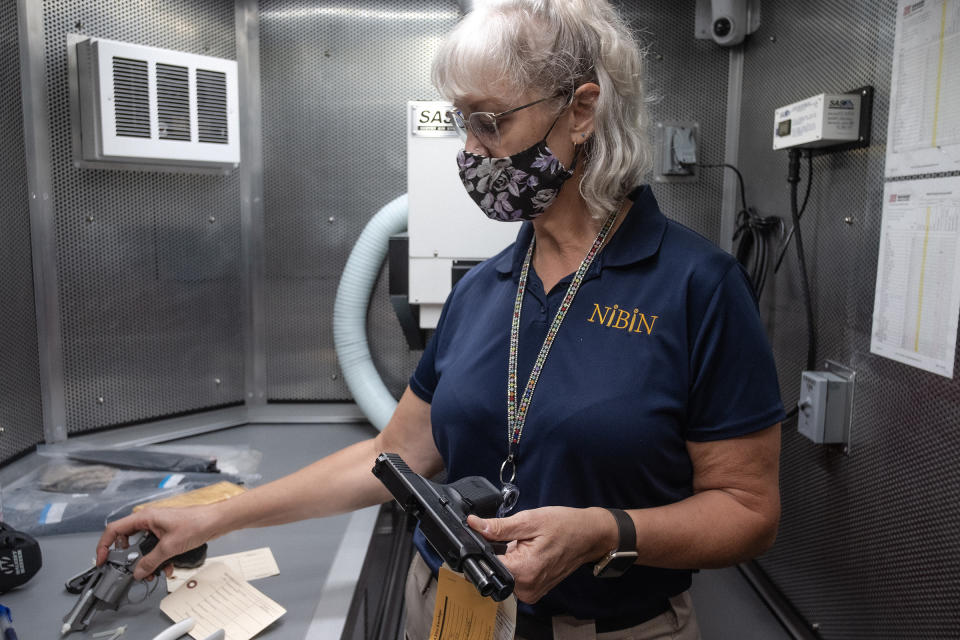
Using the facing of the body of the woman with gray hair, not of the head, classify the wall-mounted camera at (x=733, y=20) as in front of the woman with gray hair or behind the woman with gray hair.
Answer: behind

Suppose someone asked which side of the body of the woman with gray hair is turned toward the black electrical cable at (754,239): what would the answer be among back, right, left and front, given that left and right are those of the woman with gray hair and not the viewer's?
back

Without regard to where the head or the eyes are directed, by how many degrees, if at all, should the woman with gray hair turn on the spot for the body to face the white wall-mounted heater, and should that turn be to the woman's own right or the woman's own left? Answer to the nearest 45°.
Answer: approximately 90° to the woman's own right

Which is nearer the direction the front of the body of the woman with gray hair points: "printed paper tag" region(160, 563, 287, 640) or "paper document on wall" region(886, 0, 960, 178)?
the printed paper tag

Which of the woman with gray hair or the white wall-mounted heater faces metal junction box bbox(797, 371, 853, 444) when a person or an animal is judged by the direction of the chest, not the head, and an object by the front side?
the white wall-mounted heater

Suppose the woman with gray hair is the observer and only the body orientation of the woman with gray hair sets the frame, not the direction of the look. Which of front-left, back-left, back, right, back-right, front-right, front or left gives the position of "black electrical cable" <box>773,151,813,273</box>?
back

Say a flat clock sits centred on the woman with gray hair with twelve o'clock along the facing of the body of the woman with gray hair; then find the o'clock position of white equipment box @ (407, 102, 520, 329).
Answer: The white equipment box is roughly at 4 o'clock from the woman with gray hair.

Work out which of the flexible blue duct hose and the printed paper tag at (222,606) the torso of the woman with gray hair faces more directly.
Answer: the printed paper tag

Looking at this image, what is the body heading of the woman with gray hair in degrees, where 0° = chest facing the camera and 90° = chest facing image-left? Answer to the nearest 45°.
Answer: approximately 45°

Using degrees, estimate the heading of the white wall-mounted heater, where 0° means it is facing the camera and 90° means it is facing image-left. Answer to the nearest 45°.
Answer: approximately 315°

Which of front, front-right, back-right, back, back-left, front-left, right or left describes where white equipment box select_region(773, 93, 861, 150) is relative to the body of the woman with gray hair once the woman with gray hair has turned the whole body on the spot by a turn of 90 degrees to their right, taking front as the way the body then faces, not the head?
right
